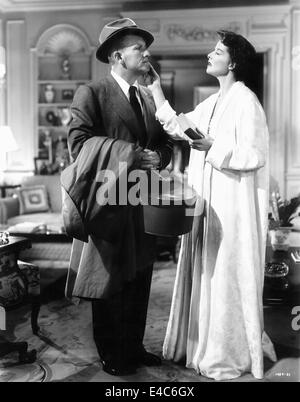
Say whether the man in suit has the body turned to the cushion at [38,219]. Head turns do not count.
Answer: no

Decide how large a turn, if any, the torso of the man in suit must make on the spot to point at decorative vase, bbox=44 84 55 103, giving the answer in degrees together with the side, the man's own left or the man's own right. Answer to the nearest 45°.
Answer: approximately 135° to the man's own left

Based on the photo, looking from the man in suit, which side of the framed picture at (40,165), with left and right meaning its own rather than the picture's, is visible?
front

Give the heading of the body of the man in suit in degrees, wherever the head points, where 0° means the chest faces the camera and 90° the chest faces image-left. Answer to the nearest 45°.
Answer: approximately 315°

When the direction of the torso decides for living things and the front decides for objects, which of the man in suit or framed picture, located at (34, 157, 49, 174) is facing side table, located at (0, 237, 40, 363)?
the framed picture

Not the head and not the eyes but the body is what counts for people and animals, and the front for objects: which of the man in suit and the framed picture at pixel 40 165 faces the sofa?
the framed picture

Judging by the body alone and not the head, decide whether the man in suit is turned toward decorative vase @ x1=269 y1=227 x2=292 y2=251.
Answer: no

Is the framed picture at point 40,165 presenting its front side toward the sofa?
yes

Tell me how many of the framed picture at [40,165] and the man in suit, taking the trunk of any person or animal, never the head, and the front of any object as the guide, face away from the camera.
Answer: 0

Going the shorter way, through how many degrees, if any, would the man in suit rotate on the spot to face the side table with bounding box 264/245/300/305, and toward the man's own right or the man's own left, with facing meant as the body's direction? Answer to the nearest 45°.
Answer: approximately 90° to the man's own left

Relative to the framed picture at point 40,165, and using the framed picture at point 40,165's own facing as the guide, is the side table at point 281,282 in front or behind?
in front

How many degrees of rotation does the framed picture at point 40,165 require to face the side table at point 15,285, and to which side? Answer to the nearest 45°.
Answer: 0° — it already faces it

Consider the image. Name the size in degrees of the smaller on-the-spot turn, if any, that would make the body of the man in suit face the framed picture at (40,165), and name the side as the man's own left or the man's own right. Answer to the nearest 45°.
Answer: approximately 135° to the man's own left

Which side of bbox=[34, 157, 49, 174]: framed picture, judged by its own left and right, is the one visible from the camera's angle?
front

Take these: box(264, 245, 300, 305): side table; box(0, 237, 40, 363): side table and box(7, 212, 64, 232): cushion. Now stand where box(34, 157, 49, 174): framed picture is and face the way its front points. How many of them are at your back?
0

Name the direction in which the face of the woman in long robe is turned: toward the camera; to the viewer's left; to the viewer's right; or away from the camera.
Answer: to the viewer's left
